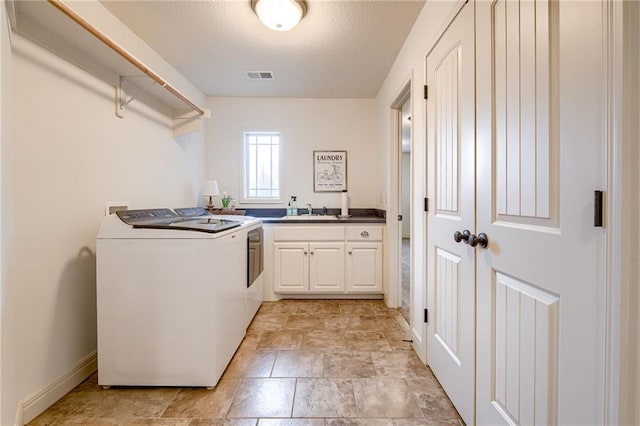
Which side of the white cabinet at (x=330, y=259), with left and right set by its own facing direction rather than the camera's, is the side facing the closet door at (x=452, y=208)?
front

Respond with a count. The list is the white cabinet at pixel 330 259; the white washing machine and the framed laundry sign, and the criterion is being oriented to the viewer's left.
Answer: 0

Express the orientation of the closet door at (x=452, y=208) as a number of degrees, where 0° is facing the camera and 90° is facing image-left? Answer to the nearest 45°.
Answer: approximately 90°

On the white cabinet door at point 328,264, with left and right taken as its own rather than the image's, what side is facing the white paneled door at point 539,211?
front

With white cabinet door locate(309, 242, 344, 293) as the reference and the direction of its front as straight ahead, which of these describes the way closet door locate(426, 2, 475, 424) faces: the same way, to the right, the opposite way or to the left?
to the right

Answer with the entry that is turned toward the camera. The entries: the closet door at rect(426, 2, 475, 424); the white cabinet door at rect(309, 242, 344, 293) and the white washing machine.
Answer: the white cabinet door

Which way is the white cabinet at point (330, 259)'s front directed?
toward the camera

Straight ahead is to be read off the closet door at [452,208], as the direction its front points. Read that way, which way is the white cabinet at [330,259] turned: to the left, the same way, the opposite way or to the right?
to the left

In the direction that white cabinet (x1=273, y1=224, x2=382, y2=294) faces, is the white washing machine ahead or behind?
ahead
